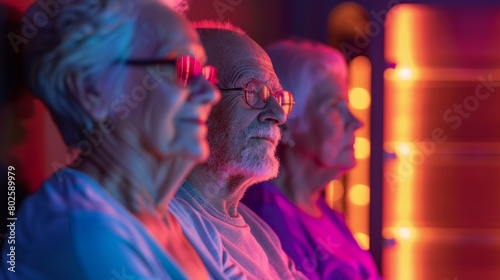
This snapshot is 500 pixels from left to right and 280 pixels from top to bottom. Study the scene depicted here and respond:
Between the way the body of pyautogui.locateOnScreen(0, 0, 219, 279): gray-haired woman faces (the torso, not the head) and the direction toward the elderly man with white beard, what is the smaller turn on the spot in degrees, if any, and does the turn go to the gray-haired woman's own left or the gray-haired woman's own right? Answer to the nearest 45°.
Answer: approximately 45° to the gray-haired woman's own left

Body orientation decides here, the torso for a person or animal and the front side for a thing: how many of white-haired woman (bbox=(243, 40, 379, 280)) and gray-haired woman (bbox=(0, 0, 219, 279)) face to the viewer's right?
2

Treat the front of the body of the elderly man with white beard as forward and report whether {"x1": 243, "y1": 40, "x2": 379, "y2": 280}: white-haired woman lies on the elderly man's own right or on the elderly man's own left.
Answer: on the elderly man's own left

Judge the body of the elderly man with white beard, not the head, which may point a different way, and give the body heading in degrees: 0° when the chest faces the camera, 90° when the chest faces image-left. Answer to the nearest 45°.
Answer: approximately 315°

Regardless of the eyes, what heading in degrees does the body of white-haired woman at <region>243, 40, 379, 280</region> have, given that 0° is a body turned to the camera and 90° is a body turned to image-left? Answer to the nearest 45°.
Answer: approximately 270°

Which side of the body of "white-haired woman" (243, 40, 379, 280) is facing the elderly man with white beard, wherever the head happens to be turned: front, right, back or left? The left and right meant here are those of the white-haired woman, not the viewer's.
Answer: right

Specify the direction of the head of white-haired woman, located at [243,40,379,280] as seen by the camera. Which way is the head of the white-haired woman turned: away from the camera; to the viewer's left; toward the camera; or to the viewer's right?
to the viewer's right

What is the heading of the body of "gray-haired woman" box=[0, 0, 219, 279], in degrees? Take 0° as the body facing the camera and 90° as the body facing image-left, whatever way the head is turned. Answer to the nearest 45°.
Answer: approximately 270°

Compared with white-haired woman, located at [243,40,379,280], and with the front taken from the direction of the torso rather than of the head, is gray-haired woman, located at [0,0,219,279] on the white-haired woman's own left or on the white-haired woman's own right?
on the white-haired woman's own right
